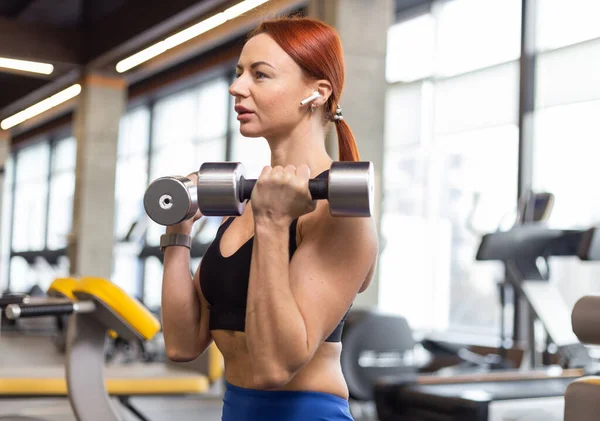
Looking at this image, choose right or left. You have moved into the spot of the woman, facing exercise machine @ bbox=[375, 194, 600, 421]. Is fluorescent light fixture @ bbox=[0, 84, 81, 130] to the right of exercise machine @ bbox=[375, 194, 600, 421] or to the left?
left

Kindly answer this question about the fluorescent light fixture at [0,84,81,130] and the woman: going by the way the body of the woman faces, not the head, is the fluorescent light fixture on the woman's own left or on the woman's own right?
on the woman's own right

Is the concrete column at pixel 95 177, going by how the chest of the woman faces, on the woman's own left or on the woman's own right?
on the woman's own right

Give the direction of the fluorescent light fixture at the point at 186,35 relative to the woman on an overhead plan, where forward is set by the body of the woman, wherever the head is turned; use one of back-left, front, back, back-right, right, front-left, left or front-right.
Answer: back-right

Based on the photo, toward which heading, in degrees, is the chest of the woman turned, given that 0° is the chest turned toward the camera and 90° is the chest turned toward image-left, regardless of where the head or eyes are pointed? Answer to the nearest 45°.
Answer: approximately 45°

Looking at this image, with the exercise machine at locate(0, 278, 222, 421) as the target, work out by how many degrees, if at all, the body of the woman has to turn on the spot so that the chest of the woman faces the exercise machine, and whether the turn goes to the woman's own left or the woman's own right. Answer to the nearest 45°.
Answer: approximately 90° to the woman's own right

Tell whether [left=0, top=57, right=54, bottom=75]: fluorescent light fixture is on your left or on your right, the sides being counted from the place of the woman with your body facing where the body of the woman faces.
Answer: on your right
